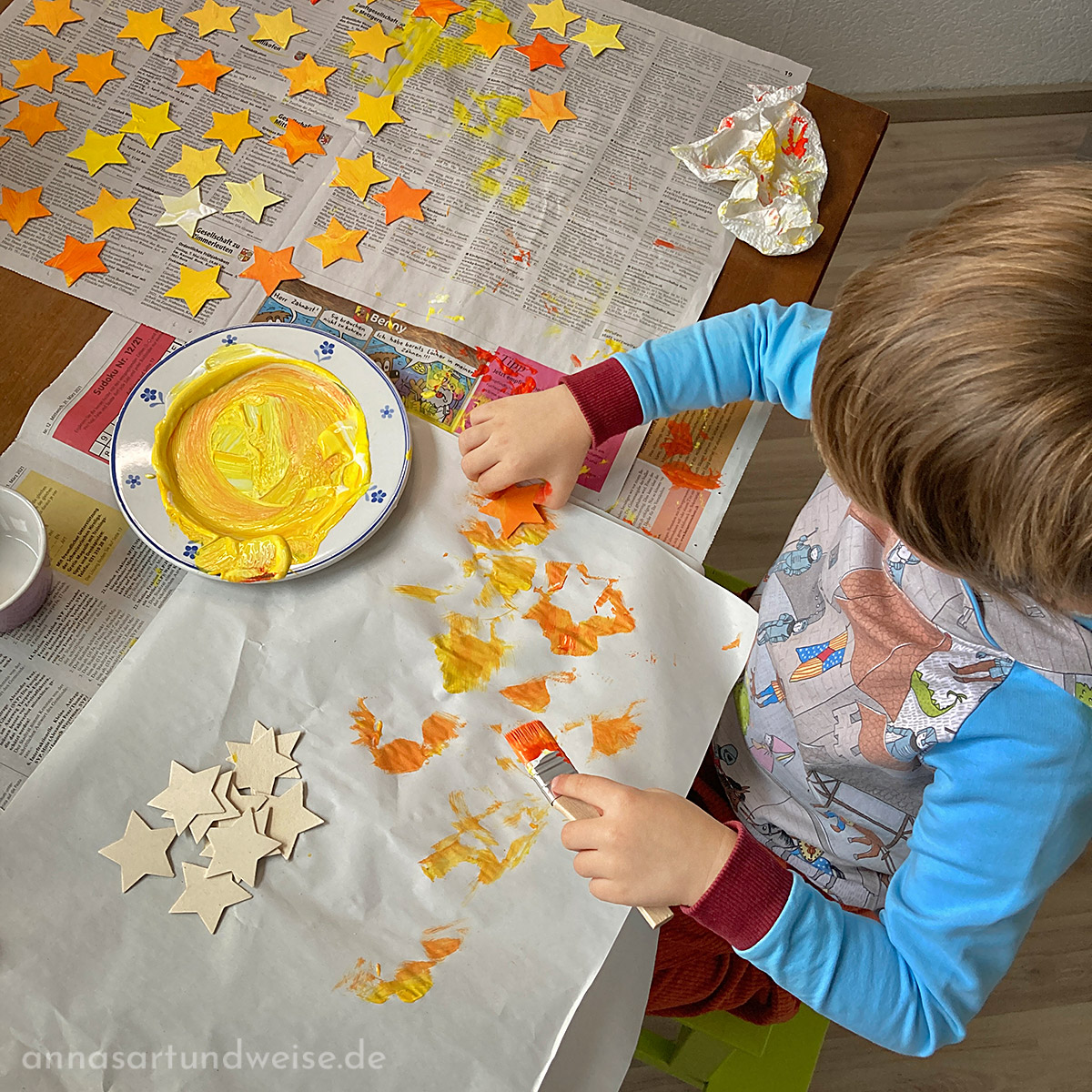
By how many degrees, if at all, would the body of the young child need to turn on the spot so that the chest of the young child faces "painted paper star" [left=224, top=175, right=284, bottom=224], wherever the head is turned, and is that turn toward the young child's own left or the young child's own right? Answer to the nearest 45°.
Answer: approximately 45° to the young child's own right

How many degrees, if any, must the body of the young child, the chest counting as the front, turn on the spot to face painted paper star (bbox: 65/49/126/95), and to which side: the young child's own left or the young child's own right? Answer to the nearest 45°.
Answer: approximately 45° to the young child's own right

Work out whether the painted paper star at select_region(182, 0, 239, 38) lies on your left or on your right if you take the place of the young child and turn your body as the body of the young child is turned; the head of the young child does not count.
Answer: on your right

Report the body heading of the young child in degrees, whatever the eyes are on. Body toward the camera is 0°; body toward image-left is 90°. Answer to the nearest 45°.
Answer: approximately 45°

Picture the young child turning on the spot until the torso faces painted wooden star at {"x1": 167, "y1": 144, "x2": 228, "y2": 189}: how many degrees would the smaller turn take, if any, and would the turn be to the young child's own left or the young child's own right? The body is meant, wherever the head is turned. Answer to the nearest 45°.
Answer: approximately 45° to the young child's own right

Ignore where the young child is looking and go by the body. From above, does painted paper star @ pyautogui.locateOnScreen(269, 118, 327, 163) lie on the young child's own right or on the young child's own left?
on the young child's own right

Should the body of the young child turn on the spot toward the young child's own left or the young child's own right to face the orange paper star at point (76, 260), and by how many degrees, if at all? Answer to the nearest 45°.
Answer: approximately 45° to the young child's own right
